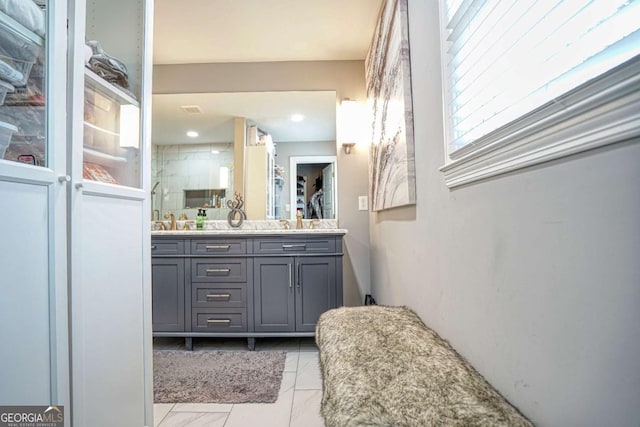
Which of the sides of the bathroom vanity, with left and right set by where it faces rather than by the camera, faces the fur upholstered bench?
front

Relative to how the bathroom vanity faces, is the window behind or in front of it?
in front

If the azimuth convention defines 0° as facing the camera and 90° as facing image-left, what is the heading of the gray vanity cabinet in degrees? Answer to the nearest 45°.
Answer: approximately 0°

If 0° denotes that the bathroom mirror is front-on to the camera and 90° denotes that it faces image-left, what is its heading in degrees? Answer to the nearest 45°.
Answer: approximately 0°

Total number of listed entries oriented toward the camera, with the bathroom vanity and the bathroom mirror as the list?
2

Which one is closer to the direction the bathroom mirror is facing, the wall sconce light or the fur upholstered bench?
the fur upholstered bench

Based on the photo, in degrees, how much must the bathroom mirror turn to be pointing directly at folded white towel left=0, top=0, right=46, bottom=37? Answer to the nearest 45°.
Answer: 0° — it already faces it
